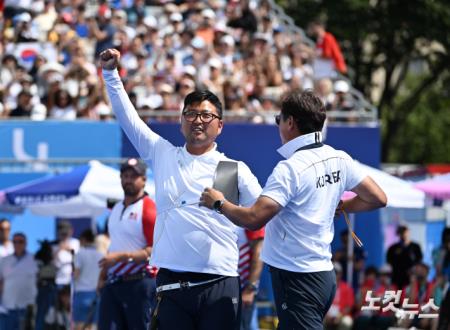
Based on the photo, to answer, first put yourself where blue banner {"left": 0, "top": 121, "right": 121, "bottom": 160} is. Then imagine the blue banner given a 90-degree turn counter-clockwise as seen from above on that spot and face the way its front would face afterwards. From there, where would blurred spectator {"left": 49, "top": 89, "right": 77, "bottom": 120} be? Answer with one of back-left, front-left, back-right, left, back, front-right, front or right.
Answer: left

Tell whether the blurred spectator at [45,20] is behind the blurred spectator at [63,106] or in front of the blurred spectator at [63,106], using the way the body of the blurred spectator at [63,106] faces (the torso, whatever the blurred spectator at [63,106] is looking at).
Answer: behind

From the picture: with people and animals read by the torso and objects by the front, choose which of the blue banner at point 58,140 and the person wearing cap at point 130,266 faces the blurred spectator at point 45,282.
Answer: the blue banner

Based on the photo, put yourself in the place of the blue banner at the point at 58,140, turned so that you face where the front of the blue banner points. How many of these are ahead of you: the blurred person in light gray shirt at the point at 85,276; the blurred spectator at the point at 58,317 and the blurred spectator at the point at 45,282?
3

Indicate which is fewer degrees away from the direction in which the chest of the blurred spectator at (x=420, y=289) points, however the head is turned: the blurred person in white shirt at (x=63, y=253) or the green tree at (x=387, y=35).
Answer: the blurred person in white shirt

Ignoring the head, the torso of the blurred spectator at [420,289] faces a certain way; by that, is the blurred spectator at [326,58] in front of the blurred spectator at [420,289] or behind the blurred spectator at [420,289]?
behind

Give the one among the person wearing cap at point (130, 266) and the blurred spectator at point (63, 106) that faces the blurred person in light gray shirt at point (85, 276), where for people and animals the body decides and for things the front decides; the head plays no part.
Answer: the blurred spectator

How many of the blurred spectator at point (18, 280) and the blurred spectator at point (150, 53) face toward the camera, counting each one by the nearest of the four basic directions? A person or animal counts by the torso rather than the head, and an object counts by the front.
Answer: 2

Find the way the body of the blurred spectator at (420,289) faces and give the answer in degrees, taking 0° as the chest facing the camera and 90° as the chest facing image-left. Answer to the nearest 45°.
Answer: approximately 0°
